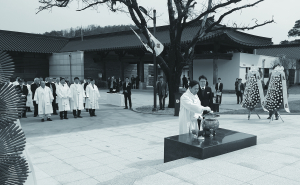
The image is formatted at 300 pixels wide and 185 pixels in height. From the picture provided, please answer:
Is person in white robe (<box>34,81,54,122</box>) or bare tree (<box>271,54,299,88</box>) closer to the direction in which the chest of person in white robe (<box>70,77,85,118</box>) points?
the person in white robe

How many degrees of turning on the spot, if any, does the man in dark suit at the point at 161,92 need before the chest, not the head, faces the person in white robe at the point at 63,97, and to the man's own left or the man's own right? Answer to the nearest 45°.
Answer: approximately 45° to the man's own right

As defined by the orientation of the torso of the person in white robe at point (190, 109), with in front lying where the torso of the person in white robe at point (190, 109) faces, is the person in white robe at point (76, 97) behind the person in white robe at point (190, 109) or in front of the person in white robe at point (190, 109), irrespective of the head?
behind

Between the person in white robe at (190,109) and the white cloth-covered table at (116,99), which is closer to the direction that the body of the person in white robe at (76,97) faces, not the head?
the person in white robe

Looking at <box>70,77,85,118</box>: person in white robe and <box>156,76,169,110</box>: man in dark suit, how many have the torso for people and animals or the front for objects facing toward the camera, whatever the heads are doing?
2

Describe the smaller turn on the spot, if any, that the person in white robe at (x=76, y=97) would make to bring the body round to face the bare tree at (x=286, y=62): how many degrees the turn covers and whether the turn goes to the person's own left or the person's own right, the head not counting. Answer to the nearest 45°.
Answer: approximately 135° to the person's own left

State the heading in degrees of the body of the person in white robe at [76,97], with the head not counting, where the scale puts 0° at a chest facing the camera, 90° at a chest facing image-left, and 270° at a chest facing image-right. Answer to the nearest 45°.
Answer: approximately 0°

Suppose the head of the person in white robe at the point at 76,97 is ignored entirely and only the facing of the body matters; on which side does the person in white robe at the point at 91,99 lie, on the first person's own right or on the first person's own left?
on the first person's own left
